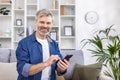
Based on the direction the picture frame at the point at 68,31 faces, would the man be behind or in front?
in front

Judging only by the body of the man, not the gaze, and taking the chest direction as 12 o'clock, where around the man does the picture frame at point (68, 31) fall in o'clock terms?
The picture frame is roughly at 8 o'clock from the man.

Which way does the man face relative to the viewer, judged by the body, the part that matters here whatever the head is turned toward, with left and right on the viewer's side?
facing the viewer and to the right of the viewer

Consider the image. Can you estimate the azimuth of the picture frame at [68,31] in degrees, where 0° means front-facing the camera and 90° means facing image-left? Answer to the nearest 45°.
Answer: approximately 0°

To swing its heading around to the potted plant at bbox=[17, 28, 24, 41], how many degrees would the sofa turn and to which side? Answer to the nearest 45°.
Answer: approximately 180°
